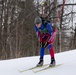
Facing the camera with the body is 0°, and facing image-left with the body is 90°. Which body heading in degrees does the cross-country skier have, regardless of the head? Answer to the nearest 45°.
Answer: approximately 45°
